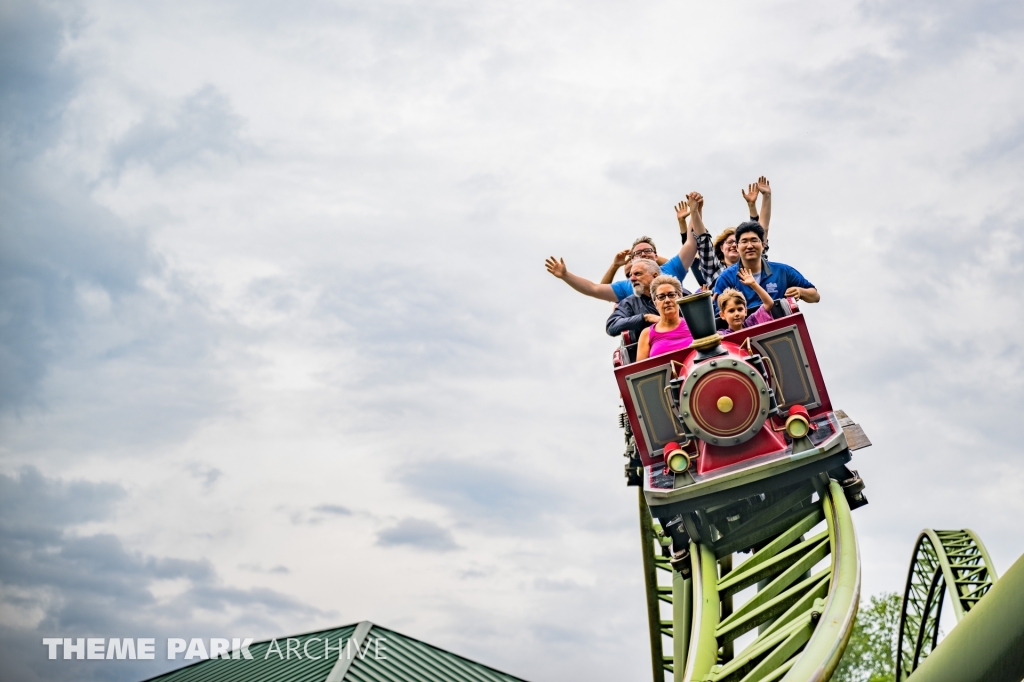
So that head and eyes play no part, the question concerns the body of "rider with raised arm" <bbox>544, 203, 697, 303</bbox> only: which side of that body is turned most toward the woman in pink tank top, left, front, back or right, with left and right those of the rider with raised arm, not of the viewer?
front

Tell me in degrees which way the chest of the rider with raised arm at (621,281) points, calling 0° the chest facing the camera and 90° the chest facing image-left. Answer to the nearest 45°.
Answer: approximately 0°

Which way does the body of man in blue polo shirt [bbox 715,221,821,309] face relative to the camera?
toward the camera

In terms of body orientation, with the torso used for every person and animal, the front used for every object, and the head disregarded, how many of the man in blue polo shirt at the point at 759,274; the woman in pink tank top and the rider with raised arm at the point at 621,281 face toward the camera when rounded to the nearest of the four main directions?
3

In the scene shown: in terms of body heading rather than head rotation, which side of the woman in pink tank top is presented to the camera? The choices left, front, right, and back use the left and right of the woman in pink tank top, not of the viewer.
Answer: front

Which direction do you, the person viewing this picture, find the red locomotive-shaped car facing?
facing the viewer

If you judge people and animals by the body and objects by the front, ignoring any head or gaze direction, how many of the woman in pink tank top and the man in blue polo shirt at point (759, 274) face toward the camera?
2

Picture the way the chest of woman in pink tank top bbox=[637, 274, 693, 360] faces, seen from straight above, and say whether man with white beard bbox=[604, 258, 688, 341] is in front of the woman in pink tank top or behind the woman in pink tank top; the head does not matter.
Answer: behind
